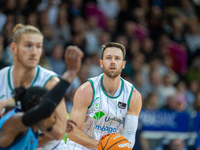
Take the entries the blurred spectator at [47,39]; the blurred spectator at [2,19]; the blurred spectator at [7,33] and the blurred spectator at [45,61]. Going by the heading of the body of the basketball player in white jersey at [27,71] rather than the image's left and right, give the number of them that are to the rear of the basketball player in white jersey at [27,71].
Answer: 4

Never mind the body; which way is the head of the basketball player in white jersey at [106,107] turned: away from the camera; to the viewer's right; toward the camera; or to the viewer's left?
toward the camera

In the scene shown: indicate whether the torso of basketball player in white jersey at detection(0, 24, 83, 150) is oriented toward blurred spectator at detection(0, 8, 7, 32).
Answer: no

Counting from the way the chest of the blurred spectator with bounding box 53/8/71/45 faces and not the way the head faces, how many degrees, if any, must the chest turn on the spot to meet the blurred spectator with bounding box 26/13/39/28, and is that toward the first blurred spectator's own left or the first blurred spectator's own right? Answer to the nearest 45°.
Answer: approximately 45° to the first blurred spectator's own right

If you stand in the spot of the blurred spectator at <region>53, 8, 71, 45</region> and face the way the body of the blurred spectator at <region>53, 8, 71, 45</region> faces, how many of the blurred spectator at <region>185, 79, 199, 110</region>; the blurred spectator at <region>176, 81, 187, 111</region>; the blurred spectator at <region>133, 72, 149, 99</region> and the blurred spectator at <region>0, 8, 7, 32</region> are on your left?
3

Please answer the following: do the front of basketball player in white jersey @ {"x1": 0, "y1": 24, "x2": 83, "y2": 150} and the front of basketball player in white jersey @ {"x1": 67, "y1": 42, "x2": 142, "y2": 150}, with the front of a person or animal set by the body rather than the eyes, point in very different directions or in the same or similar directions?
same or similar directions

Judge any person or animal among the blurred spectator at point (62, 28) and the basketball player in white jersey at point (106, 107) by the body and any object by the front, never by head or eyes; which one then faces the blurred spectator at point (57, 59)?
the blurred spectator at point (62, 28)

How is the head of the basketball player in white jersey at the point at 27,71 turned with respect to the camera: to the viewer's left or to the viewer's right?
to the viewer's right

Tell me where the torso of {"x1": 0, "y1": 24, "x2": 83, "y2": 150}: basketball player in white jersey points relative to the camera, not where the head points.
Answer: toward the camera

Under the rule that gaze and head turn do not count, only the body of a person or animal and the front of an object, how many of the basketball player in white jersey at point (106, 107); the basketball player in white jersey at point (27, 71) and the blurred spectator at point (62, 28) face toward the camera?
3

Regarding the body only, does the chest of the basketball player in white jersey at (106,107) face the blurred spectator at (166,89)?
no

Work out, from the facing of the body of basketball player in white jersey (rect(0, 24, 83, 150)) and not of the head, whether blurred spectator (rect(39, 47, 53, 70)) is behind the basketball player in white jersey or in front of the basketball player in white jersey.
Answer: behind

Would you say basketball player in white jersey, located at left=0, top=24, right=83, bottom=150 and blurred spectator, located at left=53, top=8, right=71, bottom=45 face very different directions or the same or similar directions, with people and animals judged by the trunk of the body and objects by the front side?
same or similar directions

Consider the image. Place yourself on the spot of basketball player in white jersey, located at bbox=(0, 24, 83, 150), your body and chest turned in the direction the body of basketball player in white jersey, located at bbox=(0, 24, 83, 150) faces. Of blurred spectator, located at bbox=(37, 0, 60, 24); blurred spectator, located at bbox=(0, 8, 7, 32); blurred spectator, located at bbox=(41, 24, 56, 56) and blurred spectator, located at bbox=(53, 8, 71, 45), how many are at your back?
4

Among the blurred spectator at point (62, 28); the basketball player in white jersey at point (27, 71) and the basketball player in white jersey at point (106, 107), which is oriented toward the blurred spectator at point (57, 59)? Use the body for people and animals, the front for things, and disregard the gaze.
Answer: the blurred spectator at point (62, 28)

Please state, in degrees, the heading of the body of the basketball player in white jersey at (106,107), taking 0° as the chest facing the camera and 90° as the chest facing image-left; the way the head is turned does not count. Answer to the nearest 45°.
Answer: approximately 0°

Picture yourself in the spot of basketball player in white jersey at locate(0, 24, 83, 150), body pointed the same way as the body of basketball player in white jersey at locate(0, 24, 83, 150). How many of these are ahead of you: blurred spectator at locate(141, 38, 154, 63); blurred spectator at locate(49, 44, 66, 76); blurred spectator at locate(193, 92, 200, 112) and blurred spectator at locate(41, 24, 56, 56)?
0

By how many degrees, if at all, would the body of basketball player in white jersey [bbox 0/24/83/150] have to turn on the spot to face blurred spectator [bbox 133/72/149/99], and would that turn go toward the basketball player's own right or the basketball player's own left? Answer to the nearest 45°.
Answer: approximately 135° to the basketball player's own left
